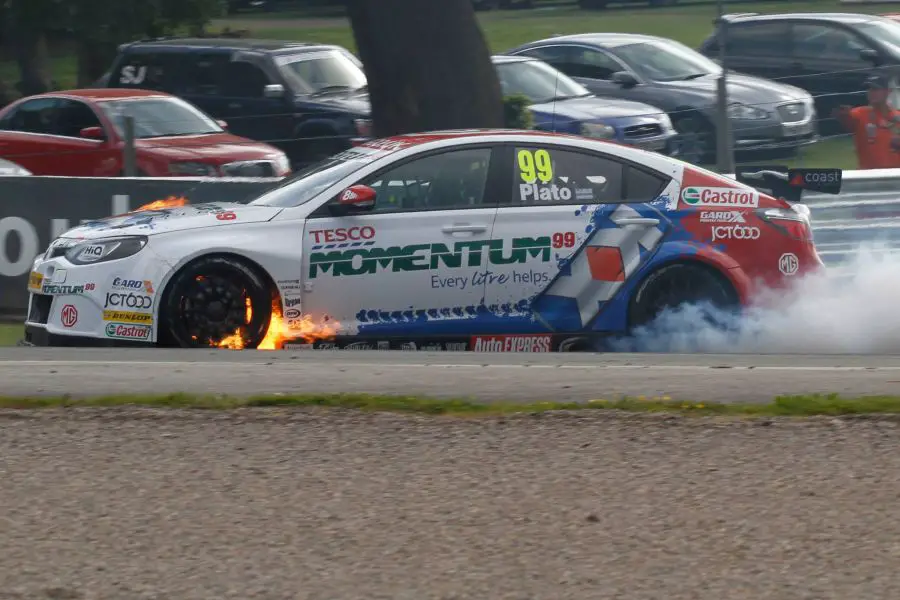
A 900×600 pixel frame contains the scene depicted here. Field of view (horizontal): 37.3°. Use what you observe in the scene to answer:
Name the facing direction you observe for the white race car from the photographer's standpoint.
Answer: facing to the left of the viewer

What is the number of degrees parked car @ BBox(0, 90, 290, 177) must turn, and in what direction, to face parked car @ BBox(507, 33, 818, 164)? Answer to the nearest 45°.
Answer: approximately 45° to its left

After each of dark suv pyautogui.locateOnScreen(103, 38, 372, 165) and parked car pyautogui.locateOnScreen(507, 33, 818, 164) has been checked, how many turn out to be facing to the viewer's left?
0

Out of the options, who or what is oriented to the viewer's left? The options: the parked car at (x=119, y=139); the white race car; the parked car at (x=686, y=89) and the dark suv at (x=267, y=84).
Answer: the white race car

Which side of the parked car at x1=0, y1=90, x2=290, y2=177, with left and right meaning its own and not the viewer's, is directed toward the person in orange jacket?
front

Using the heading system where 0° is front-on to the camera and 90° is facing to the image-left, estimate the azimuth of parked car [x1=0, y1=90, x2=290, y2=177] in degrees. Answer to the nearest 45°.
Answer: approximately 315°

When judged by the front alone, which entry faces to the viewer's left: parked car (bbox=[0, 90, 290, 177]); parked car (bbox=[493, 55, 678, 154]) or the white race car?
the white race car

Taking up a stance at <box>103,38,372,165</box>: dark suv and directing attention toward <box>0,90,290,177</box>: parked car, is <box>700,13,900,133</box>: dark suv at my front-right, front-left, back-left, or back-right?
back-left

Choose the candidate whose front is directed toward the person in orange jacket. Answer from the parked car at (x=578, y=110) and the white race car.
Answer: the parked car

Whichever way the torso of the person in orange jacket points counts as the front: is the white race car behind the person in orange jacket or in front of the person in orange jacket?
in front

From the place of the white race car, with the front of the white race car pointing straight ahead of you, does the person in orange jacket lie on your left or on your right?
on your right

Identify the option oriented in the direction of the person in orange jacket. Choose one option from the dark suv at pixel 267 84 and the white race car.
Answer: the dark suv

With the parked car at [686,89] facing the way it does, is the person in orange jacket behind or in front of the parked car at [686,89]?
in front
